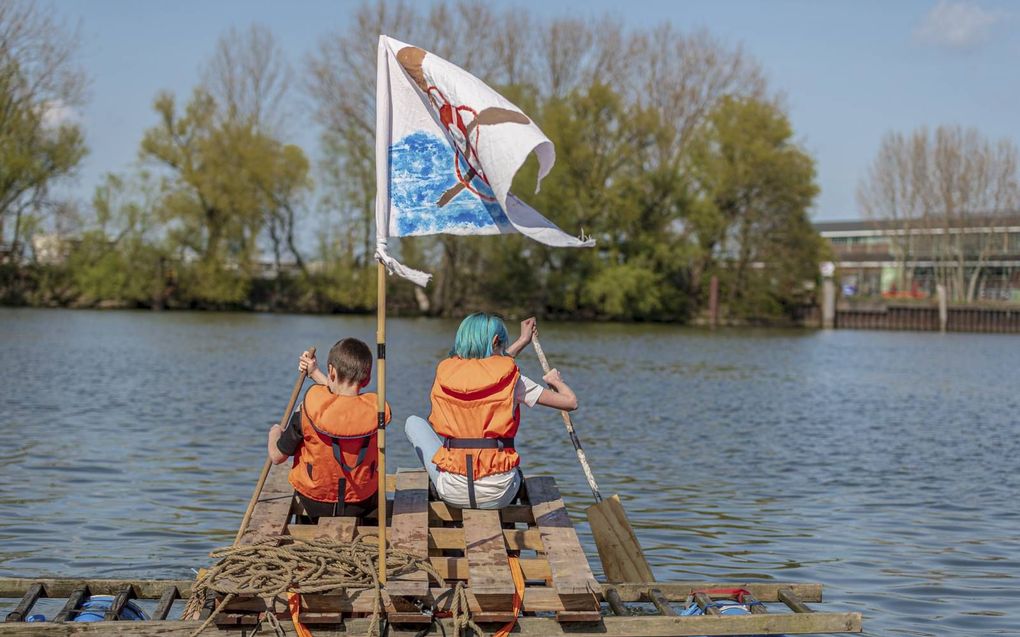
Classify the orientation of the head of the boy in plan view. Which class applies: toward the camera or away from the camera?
away from the camera

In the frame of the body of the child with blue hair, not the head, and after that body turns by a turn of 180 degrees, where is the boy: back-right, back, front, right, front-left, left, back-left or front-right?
right

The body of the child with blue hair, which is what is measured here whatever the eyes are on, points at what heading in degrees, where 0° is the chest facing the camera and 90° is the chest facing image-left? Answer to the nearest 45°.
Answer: approximately 180°

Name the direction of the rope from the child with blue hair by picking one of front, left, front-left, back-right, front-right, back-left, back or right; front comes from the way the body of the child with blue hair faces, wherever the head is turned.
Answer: back

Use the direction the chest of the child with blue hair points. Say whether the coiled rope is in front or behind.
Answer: behind
